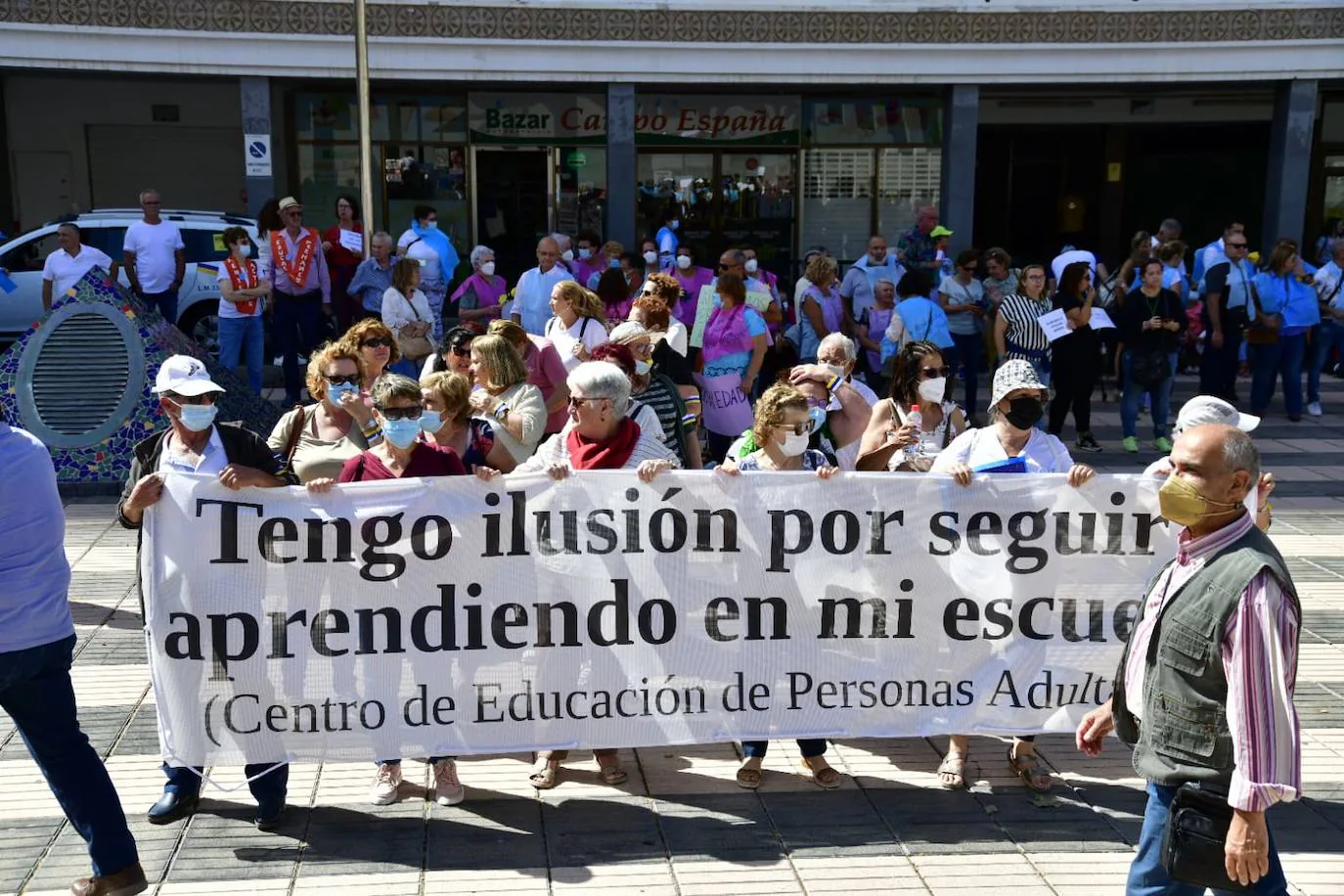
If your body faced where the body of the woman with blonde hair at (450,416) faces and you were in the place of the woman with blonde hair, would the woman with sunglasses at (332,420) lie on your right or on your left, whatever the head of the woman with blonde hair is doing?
on your right

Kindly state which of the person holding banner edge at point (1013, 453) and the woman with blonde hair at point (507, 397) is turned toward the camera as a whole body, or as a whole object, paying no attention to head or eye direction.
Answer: the person holding banner edge

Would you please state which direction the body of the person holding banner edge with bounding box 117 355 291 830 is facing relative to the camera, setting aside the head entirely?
toward the camera

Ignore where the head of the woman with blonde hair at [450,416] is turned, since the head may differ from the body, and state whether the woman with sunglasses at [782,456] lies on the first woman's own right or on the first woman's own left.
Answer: on the first woman's own left

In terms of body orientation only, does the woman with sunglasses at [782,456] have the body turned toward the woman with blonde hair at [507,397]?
no

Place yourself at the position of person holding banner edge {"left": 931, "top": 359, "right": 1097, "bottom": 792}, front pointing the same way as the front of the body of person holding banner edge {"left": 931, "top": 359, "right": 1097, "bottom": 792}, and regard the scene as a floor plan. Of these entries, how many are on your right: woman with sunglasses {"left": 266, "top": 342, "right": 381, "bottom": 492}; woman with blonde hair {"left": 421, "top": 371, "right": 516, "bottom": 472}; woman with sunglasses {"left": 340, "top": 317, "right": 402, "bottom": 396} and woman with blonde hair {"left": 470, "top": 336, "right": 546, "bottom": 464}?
4

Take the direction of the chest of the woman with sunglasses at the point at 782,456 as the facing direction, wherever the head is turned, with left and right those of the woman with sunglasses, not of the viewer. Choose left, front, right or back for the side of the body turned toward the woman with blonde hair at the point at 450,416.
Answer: right

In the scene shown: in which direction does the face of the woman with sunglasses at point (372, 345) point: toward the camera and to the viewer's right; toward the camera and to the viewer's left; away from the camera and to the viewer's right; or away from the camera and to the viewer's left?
toward the camera and to the viewer's right

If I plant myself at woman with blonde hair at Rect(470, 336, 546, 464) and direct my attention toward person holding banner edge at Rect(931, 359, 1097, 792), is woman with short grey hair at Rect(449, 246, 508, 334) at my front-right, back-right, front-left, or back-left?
back-left

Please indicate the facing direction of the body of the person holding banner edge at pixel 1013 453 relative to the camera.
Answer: toward the camera

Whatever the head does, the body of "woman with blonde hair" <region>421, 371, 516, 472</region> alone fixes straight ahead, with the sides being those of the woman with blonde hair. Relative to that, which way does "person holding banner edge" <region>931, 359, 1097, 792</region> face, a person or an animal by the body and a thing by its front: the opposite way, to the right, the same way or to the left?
the same way

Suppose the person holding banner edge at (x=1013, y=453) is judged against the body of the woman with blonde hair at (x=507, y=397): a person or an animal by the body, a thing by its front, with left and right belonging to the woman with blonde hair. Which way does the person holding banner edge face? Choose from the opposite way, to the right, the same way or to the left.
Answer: to the left

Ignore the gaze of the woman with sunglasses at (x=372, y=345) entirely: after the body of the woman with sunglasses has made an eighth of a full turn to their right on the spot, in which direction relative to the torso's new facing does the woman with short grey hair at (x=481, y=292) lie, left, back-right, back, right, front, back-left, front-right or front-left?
back
